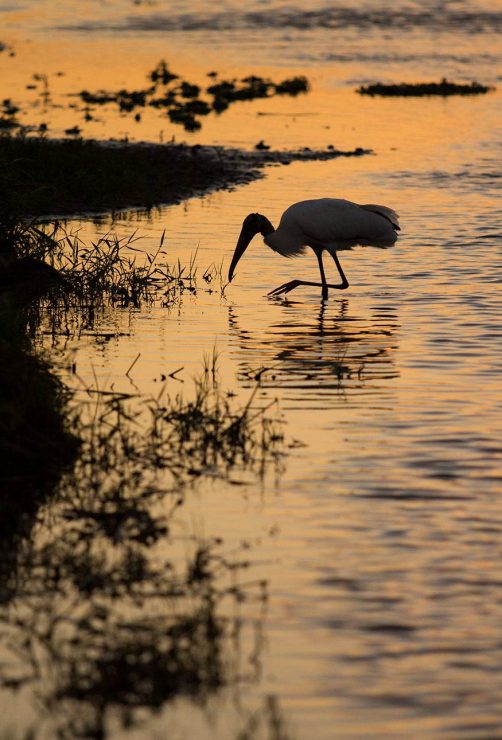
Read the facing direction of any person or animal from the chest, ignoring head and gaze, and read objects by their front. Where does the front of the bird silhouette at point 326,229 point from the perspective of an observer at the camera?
facing to the left of the viewer

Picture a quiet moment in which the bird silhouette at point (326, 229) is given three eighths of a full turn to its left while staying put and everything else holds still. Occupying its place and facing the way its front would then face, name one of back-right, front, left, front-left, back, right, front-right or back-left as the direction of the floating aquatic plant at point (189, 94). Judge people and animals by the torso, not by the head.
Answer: back-left

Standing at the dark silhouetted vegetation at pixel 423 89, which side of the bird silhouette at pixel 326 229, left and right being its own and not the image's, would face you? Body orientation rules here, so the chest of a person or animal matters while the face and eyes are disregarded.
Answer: right
